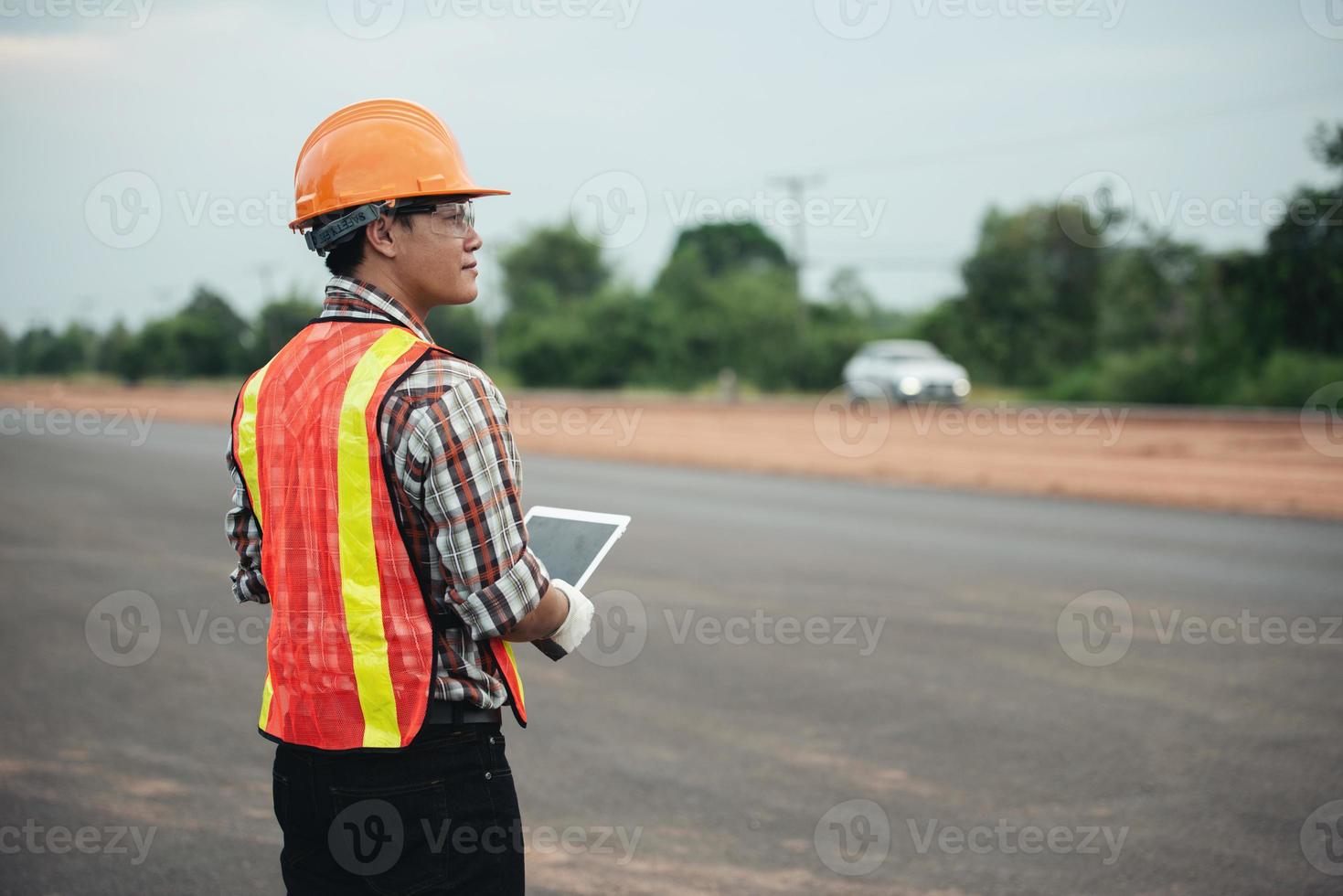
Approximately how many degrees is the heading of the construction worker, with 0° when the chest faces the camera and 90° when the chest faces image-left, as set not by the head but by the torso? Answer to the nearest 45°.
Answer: approximately 225°

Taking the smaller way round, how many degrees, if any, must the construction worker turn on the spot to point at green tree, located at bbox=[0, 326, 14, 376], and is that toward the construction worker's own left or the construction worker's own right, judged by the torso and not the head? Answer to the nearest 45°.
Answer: approximately 45° to the construction worker's own left

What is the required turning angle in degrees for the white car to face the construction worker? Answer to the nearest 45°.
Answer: approximately 45° to its right

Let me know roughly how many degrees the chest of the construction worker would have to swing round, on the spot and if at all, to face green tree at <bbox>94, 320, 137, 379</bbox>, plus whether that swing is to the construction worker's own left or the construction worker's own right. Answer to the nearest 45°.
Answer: approximately 45° to the construction worker's own left

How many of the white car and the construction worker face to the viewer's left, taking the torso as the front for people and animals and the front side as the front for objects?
0

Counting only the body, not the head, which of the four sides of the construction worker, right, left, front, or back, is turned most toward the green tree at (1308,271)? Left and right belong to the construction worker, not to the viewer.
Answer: front

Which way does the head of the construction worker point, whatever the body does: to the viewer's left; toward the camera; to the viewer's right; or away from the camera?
to the viewer's right

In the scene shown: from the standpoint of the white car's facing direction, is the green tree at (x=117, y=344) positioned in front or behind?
behind

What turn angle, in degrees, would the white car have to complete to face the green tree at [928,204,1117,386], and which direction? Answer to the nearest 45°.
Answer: approximately 135° to its left

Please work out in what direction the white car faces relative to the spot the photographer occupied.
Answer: facing the viewer and to the right of the viewer

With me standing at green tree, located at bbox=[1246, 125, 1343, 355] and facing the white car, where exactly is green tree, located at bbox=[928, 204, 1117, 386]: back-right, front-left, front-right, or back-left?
front-right
